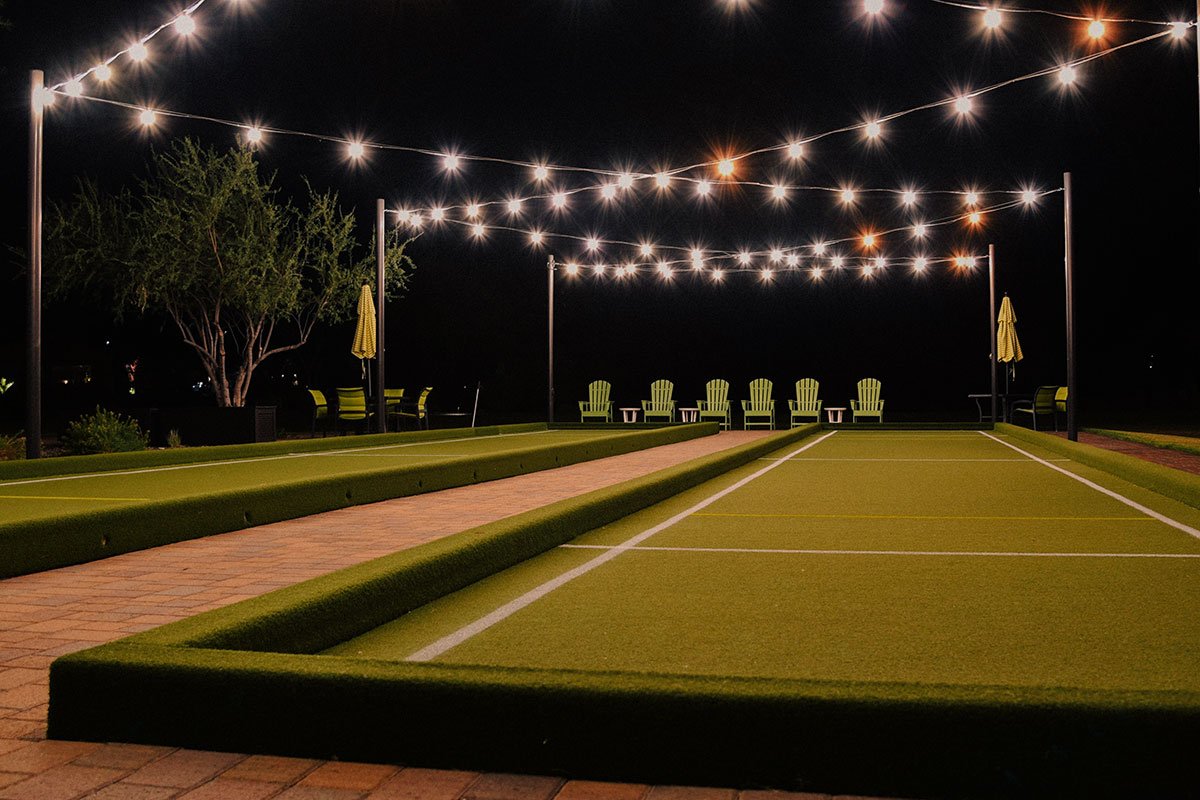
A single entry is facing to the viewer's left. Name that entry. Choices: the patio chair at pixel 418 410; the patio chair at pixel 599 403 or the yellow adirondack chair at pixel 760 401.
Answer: the patio chair at pixel 418 410

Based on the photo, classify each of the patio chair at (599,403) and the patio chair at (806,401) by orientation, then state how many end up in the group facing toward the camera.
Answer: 2

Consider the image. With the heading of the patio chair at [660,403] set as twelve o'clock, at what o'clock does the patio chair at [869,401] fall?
the patio chair at [869,401] is roughly at 9 o'clock from the patio chair at [660,403].

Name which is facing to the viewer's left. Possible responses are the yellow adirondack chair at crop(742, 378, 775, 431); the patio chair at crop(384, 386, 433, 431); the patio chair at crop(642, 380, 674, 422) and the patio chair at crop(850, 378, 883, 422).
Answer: the patio chair at crop(384, 386, 433, 431)

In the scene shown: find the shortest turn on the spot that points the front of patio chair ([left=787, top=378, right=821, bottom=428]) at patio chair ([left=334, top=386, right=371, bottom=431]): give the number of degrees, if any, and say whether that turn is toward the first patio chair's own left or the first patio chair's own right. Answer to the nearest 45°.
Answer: approximately 45° to the first patio chair's own right

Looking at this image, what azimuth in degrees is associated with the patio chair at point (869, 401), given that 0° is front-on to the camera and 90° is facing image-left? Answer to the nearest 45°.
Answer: approximately 0°

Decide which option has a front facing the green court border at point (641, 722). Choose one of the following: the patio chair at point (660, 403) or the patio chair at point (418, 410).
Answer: the patio chair at point (660, 403)

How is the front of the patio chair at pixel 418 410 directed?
to the viewer's left

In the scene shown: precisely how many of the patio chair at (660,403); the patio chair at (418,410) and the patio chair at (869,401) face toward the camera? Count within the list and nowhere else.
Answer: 2

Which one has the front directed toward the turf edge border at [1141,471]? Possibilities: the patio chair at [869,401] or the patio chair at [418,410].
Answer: the patio chair at [869,401]
